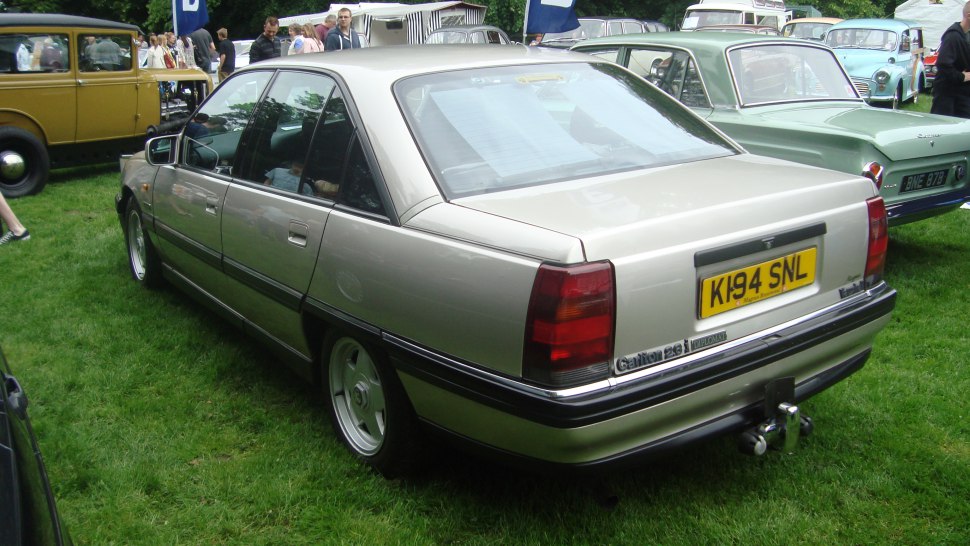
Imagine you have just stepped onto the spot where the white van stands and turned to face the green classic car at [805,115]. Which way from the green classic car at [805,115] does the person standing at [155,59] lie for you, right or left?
right

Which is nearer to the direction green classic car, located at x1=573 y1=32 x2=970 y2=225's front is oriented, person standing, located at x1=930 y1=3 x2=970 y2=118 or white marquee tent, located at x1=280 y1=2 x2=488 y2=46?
the white marquee tent

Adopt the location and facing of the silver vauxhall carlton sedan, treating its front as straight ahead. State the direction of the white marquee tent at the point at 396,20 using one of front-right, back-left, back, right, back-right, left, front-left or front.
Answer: front-right

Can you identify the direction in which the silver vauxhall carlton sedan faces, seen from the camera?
facing away from the viewer and to the left of the viewer

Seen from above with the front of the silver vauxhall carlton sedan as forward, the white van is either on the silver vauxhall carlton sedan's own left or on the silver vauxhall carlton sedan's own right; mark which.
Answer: on the silver vauxhall carlton sedan's own right

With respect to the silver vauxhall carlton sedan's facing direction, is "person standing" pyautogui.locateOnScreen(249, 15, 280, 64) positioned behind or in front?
in front

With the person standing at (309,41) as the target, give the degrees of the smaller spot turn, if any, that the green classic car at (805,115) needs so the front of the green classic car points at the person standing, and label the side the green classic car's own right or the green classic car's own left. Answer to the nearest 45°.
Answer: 0° — it already faces them

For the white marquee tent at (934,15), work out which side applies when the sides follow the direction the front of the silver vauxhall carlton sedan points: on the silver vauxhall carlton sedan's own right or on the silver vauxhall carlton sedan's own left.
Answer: on the silver vauxhall carlton sedan's own right

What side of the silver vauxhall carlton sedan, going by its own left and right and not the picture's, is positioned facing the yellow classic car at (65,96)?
front

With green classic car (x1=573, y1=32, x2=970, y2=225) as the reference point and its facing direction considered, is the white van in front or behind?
in front

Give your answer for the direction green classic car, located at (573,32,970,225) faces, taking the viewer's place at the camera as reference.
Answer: facing away from the viewer and to the left of the viewer
